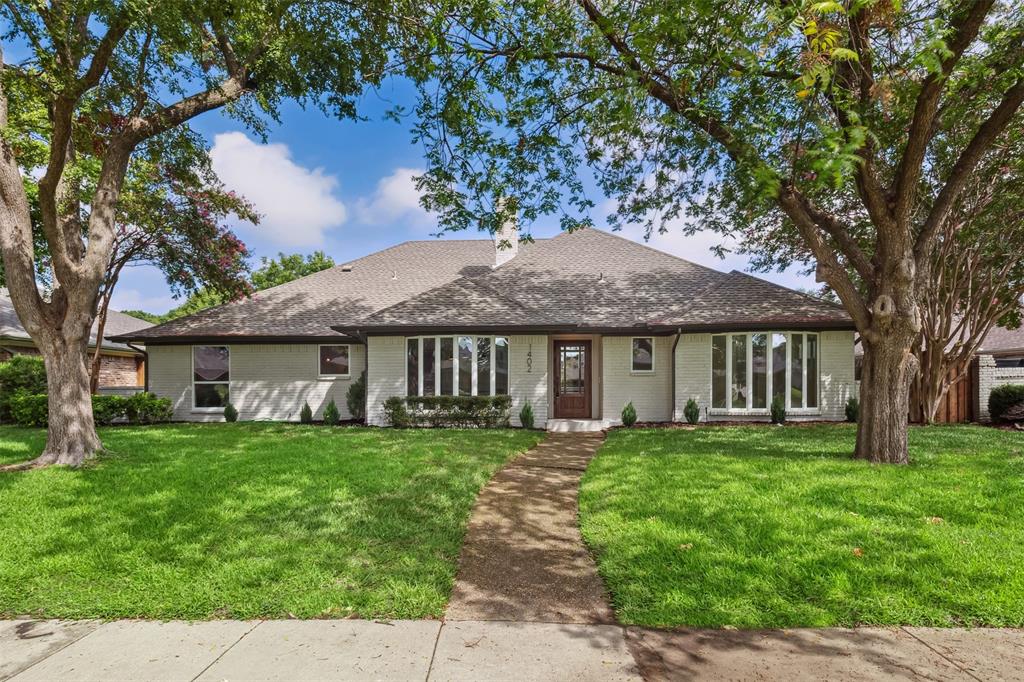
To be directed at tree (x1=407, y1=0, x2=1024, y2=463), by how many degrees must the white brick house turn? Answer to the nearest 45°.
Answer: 0° — it already faces it

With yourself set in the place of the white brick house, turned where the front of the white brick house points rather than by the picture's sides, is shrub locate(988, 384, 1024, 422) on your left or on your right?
on your left

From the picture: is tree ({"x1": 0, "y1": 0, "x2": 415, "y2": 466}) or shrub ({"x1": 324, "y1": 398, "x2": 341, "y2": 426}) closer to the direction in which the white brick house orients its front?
the tree

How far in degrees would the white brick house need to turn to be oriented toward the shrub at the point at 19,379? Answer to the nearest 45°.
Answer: approximately 90° to its right

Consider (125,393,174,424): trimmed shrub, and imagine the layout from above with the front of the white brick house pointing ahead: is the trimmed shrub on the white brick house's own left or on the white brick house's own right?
on the white brick house's own right

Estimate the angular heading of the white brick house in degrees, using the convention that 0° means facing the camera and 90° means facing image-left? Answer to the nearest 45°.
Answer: approximately 0°

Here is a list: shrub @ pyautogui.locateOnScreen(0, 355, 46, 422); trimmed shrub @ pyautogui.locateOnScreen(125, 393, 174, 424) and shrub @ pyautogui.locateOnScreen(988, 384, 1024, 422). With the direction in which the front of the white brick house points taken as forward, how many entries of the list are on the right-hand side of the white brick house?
2

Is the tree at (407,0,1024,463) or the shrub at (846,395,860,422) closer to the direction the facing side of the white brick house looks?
the tree

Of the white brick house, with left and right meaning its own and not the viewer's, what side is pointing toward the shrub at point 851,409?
left
